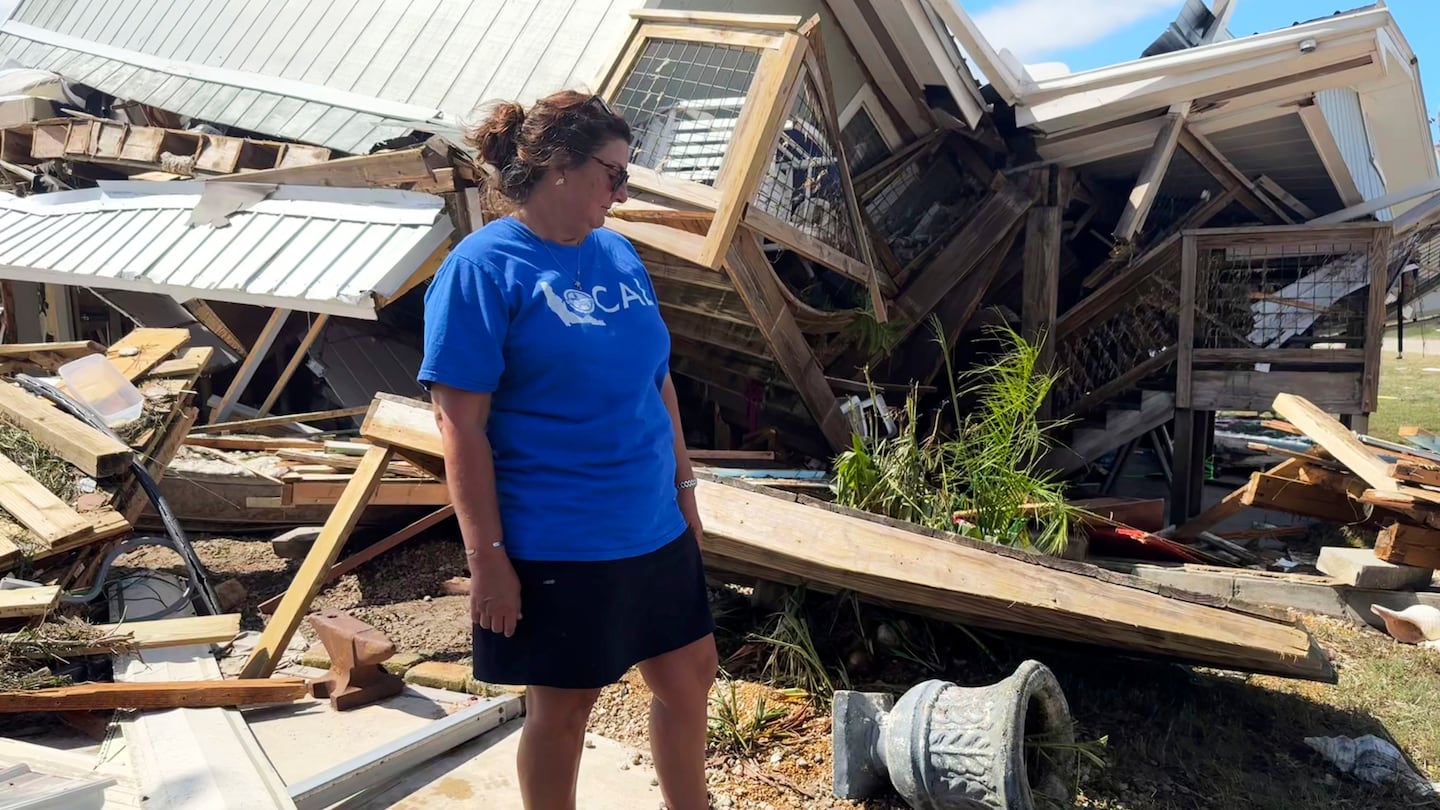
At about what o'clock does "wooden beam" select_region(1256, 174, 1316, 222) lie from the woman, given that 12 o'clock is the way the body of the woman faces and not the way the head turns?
The wooden beam is roughly at 9 o'clock from the woman.

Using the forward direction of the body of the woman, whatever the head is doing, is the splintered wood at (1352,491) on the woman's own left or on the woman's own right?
on the woman's own left

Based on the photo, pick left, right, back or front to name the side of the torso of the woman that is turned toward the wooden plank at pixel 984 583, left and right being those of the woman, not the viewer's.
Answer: left

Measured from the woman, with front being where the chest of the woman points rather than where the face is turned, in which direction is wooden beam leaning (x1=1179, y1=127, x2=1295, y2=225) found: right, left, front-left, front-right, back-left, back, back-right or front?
left

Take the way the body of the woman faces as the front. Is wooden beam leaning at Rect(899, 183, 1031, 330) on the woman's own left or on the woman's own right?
on the woman's own left

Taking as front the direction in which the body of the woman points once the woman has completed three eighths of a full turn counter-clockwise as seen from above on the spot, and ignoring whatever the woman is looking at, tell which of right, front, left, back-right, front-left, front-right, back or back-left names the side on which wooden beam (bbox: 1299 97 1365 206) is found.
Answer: front-right

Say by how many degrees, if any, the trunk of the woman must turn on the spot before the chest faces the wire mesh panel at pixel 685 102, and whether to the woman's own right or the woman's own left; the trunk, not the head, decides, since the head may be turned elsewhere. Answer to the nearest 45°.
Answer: approximately 135° to the woman's own left

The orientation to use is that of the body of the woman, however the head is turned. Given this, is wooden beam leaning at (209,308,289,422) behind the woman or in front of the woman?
behind

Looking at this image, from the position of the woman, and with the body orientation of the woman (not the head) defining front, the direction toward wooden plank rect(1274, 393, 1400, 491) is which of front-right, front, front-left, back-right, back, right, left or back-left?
left

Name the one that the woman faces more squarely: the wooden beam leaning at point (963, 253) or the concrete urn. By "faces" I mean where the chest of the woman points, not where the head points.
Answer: the concrete urn

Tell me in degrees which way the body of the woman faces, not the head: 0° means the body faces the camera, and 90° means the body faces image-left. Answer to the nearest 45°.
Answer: approximately 315°

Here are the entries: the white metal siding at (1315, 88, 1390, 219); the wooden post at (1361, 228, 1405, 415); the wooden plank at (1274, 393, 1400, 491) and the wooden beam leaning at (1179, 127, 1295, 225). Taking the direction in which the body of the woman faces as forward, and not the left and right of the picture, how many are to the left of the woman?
4

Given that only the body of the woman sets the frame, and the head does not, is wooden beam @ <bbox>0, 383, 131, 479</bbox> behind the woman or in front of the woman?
behind

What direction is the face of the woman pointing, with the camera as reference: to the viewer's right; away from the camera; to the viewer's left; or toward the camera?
to the viewer's right

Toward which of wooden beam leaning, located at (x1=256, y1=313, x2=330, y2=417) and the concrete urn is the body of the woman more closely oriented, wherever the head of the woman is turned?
the concrete urn

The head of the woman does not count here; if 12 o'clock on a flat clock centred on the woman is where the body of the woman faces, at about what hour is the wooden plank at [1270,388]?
The wooden plank is roughly at 9 o'clock from the woman.

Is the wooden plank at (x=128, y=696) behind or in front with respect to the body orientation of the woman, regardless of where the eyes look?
behind

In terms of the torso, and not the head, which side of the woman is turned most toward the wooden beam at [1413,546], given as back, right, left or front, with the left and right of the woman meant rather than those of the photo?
left
